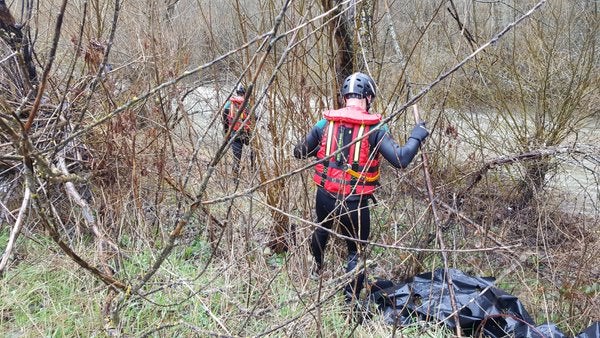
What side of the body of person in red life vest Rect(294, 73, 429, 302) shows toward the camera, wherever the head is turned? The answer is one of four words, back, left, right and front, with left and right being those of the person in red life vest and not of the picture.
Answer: back
